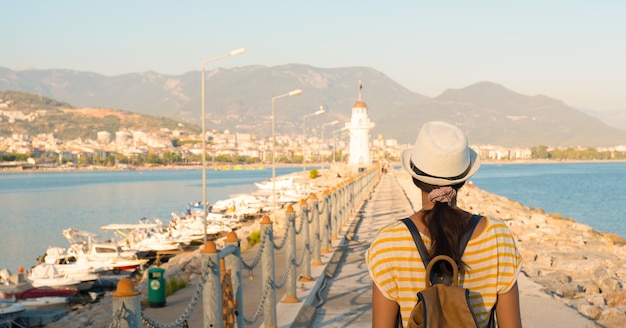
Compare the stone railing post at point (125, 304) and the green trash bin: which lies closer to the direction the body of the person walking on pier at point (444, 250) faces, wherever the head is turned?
the green trash bin

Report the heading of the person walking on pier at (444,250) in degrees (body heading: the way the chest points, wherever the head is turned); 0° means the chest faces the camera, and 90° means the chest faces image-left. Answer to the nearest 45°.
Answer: approximately 180°

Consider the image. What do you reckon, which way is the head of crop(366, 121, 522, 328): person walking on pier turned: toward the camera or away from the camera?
away from the camera

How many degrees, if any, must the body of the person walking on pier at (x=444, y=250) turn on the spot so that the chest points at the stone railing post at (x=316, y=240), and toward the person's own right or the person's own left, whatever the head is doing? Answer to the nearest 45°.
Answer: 0° — they already face it
